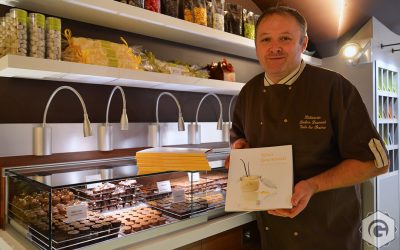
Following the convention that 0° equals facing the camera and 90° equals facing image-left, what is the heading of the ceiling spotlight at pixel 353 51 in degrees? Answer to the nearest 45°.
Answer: approximately 45°

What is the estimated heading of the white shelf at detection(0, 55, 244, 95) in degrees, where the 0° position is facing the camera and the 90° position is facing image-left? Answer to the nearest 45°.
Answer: approximately 315°

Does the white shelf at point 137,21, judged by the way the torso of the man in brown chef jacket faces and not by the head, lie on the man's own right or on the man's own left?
on the man's own right

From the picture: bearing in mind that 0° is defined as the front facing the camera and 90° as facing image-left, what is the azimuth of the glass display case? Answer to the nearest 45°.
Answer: approximately 315°

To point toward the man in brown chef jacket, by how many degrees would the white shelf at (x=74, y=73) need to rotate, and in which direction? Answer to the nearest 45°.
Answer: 0° — it already faces them
